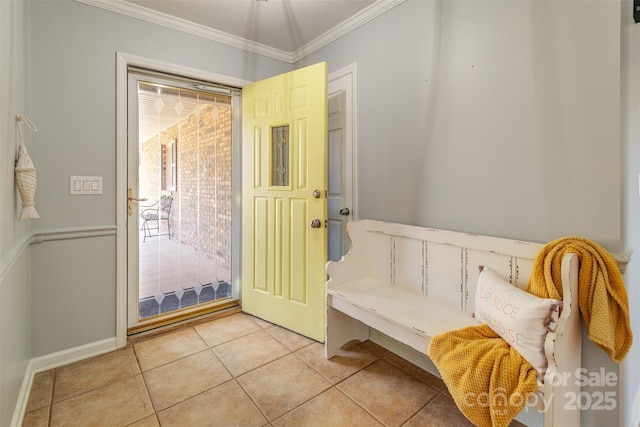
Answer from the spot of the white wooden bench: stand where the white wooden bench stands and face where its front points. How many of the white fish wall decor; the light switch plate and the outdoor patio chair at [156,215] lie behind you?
0

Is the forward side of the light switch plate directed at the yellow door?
no

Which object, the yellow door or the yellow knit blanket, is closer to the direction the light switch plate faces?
the yellow knit blanket

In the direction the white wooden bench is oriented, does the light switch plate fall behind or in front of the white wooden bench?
in front

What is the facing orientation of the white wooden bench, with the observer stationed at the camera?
facing the viewer and to the left of the viewer

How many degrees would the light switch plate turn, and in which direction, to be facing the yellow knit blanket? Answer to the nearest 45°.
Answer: approximately 45° to its left

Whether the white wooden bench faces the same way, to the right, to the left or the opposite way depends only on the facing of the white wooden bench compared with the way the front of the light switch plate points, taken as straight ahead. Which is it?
to the right

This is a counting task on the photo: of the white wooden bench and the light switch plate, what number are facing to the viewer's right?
0

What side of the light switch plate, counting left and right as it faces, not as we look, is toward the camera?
front

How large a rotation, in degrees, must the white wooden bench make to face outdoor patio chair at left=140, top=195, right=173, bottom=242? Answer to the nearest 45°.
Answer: approximately 45° to its right
